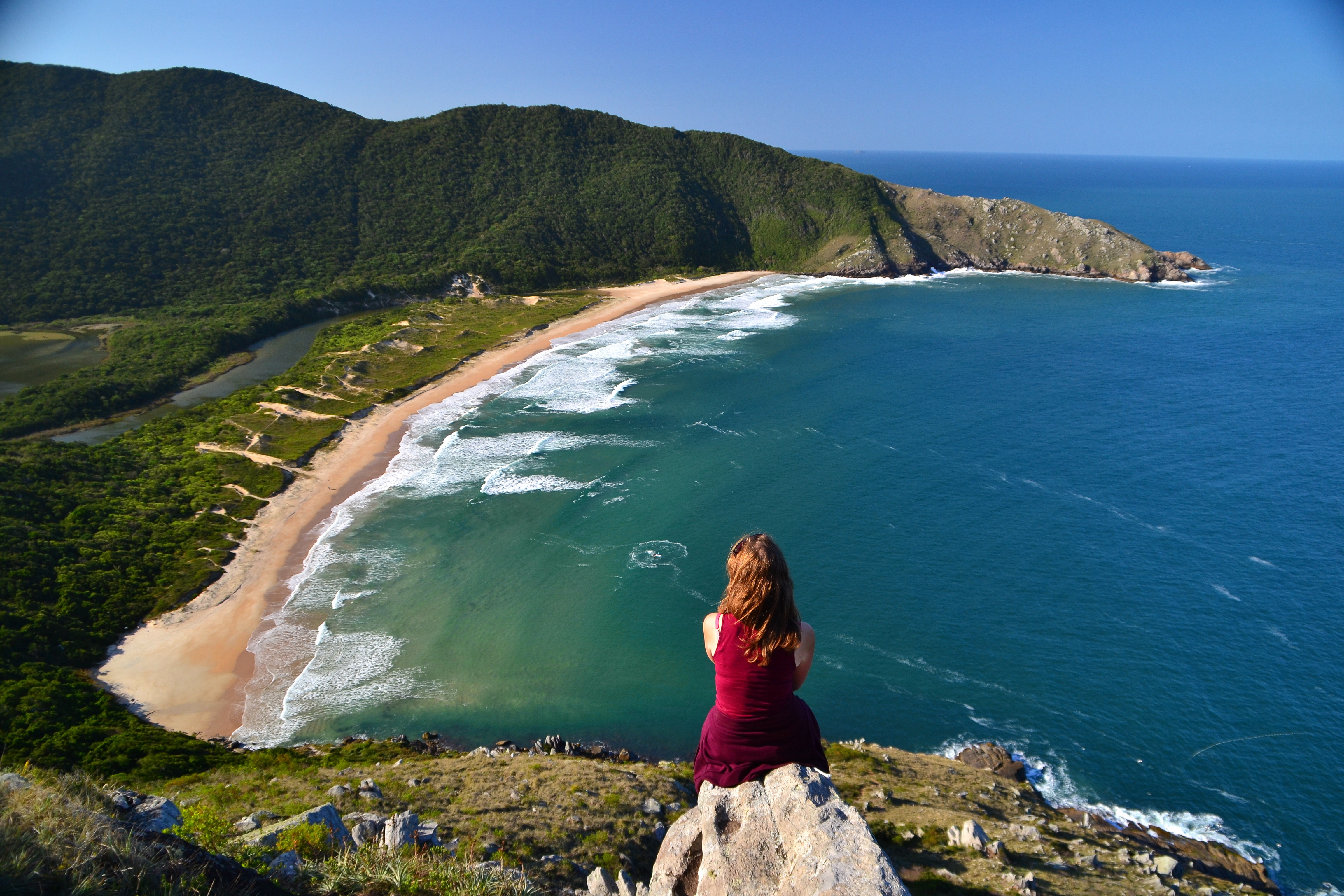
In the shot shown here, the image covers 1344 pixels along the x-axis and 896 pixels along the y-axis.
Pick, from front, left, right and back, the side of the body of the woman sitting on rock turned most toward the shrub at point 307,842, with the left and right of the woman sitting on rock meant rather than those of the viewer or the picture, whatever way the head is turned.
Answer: left

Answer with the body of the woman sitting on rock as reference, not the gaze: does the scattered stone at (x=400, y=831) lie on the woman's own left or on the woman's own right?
on the woman's own left

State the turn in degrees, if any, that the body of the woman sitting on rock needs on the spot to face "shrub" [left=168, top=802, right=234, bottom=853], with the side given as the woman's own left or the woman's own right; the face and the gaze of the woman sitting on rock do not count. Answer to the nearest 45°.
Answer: approximately 90° to the woman's own left

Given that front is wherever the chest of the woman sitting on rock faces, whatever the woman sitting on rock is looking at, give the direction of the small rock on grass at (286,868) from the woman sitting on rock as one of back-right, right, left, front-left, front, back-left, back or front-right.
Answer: left

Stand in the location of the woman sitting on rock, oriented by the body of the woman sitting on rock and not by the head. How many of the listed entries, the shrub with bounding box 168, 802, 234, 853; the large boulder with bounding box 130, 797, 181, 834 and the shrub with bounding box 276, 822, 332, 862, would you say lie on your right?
0

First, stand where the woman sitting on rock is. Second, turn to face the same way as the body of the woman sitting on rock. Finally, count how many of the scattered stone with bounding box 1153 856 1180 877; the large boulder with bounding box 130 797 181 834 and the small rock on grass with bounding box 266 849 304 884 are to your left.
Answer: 2

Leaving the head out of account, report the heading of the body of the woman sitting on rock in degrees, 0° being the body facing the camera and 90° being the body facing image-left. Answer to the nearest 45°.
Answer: approximately 180°

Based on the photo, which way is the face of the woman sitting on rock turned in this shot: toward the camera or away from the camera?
away from the camera
